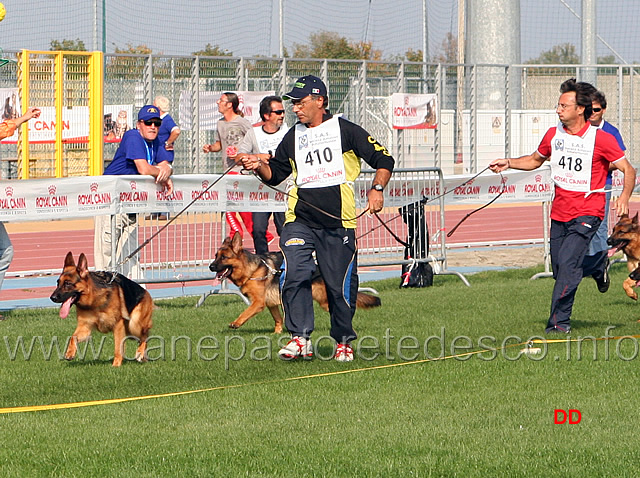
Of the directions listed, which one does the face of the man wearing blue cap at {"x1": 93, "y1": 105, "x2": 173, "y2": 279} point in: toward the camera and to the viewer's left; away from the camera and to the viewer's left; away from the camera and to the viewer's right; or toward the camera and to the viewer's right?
toward the camera and to the viewer's right

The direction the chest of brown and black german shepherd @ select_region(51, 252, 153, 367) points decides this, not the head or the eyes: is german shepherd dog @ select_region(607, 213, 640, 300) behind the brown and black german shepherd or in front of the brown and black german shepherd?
behind

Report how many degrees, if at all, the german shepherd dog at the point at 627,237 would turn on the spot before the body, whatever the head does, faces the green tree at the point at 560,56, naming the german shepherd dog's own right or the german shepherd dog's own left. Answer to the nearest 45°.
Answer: approximately 90° to the german shepherd dog's own right

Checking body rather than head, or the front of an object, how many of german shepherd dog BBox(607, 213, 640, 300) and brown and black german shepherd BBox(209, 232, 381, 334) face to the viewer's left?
2

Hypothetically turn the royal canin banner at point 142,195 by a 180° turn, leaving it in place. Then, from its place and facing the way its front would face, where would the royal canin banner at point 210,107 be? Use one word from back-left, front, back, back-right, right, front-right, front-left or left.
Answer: front

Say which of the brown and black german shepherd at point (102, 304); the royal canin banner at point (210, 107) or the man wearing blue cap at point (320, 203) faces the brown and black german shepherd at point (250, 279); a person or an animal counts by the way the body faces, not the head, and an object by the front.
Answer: the royal canin banner

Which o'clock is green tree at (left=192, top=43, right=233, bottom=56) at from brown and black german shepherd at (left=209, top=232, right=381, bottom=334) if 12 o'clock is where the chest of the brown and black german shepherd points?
The green tree is roughly at 3 o'clock from the brown and black german shepherd.

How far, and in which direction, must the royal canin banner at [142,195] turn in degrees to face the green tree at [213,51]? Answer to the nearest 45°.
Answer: approximately 180°

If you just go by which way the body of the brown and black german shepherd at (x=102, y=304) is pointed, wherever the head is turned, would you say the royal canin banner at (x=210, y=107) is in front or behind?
behind

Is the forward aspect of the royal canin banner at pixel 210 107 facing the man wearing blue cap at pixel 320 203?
yes

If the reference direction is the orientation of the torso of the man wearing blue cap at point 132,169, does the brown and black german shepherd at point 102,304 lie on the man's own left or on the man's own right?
on the man's own right

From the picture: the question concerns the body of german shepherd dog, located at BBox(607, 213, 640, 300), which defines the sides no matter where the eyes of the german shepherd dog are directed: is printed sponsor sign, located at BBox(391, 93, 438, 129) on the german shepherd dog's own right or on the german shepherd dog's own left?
on the german shepherd dog's own right

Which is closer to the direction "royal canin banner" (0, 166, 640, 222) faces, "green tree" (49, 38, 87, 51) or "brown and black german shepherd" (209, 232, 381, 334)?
the brown and black german shepherd

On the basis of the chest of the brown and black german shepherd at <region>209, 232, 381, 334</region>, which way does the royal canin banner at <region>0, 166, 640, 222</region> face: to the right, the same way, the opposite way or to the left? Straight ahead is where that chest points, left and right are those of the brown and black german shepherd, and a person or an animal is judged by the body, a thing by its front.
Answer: to the left

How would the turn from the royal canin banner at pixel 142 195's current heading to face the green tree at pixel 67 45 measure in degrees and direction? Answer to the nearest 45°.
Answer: approximately 180°

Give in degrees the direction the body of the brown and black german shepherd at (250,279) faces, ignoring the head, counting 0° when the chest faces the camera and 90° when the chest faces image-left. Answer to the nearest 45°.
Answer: approximately 90°
